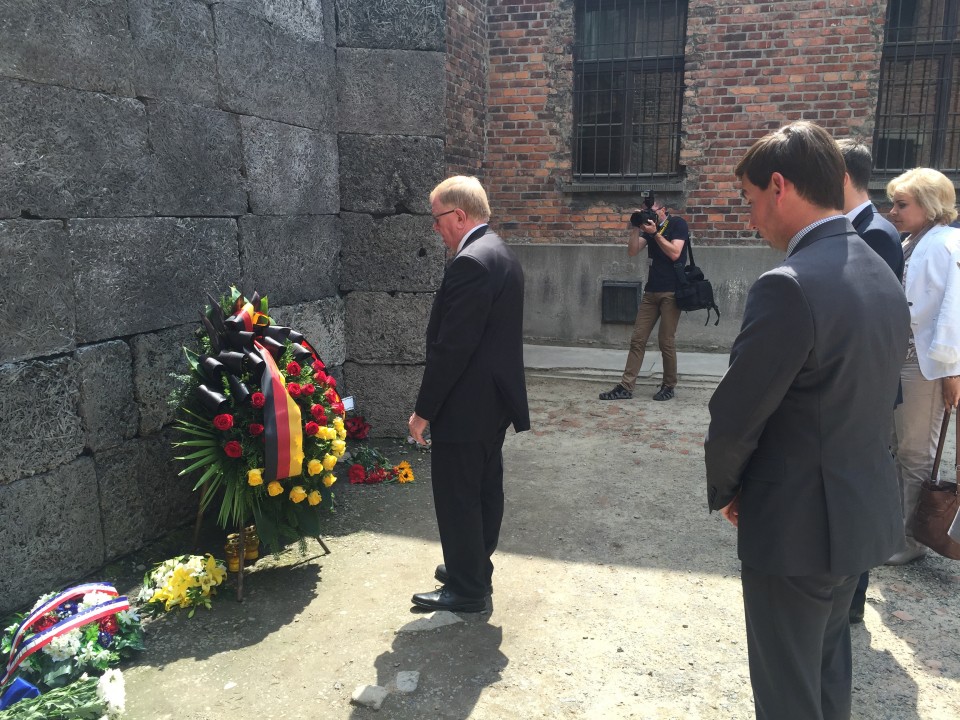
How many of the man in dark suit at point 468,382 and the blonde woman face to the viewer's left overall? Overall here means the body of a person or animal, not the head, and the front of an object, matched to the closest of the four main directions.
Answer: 2

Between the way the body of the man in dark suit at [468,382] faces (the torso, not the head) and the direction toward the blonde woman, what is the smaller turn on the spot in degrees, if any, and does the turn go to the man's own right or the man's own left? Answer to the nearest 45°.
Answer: approximately 180°

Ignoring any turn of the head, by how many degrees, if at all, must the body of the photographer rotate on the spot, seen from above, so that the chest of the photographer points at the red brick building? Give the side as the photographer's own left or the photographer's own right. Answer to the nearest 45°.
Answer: approximately 135° to the photographer's own right

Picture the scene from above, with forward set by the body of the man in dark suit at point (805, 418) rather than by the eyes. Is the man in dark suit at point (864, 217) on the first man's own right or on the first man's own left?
on the first man's own right

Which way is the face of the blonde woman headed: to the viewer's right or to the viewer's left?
to the viewer's left

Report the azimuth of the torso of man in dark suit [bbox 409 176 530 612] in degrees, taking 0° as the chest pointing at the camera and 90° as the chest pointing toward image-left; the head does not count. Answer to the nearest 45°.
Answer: approximately 90°

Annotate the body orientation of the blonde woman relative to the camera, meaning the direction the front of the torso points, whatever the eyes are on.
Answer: to the viewer's left

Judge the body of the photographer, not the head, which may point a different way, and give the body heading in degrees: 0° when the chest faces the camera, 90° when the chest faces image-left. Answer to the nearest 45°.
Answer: approximately 45°

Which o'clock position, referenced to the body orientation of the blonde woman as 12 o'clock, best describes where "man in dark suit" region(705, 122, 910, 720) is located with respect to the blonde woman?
The man in dark suit is roughly at 9 o'clock from the blonde woman.

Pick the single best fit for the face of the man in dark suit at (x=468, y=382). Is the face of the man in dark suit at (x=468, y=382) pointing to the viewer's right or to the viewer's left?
to the viewer's left

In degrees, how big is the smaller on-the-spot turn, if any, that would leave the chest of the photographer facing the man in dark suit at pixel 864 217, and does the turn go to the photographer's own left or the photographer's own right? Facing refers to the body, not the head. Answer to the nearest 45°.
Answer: approximately 45° to the photographer's own left
